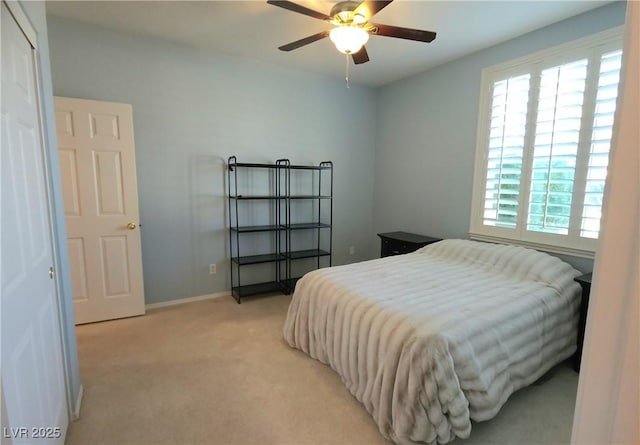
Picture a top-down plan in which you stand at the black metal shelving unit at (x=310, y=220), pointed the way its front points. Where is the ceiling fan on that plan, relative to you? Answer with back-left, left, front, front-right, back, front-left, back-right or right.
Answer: front-right

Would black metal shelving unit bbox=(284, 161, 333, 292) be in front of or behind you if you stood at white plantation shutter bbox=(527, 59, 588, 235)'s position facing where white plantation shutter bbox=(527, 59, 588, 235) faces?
in front

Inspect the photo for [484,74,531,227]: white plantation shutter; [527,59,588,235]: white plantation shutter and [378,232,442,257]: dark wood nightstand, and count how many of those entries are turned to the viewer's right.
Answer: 0

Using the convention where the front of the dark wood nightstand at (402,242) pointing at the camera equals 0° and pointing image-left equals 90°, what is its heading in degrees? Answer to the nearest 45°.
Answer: approximately 45°

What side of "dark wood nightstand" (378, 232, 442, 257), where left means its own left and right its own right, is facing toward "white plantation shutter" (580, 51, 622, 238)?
left

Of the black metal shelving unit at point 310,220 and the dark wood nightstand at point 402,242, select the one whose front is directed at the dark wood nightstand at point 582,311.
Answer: the black metal shelving unit

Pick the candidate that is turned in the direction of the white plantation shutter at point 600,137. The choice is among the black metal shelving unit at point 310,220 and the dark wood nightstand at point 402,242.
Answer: the black metal shelving unit

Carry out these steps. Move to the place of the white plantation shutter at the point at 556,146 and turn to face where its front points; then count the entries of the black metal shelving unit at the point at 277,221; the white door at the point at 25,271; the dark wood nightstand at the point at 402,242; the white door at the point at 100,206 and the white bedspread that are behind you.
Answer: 0

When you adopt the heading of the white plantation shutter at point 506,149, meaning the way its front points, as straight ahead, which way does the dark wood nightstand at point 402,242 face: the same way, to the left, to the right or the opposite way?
the same way

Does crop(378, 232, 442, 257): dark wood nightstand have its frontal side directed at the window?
no

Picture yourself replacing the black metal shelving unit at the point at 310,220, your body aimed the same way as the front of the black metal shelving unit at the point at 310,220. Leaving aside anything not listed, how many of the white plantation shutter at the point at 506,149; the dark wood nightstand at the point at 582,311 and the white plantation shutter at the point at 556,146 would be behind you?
0

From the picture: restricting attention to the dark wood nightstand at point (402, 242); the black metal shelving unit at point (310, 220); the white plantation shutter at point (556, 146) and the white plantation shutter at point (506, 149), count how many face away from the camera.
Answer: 0

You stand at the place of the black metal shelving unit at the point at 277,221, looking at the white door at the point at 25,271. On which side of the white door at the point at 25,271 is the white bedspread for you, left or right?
left

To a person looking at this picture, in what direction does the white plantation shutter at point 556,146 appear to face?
facing the viewer and to the left of the viewer

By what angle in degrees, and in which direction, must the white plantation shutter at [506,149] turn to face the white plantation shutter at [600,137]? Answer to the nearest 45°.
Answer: approximately 90° to its left

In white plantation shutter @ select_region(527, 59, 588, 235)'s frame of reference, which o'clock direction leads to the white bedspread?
The white bedspread is roughly at 11 o'clock from the white plantation shutter.

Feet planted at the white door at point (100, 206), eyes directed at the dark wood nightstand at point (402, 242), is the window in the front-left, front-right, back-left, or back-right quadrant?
front-right
